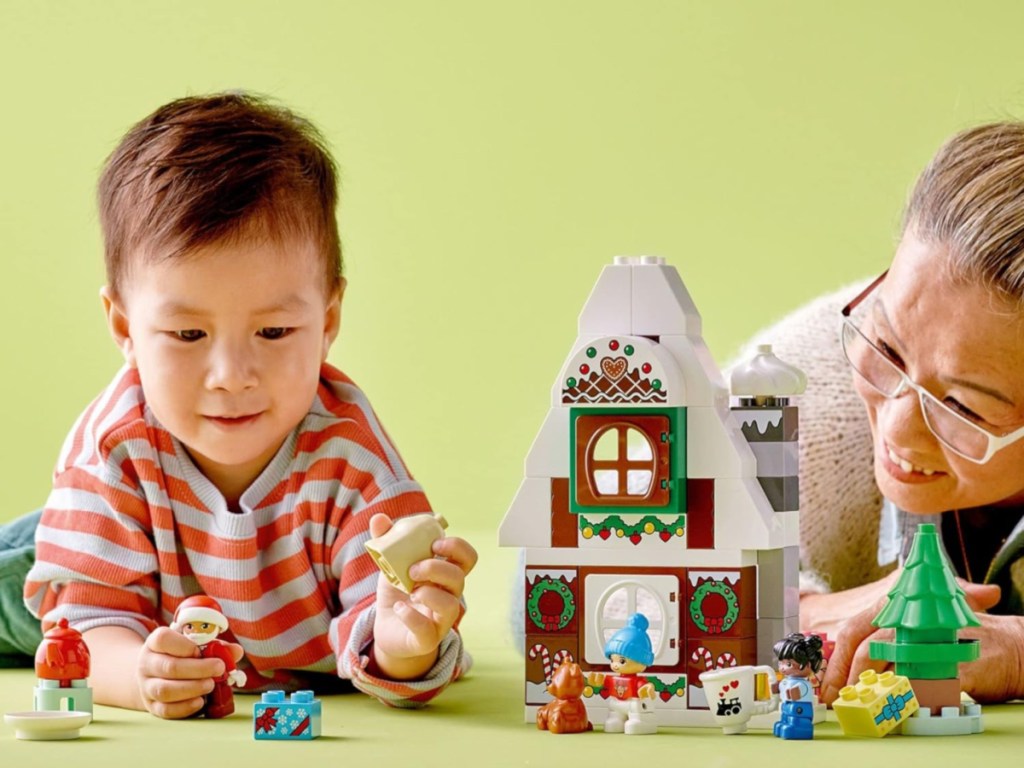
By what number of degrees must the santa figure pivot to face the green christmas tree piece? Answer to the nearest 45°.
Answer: approximately 135° to its left

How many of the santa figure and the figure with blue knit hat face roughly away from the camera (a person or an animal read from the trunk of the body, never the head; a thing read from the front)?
0

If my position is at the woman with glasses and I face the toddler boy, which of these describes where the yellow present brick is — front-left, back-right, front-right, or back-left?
front-left

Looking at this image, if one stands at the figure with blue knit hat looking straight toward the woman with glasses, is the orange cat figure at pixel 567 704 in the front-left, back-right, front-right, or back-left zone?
back-left

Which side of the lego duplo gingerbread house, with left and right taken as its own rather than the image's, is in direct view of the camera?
front
